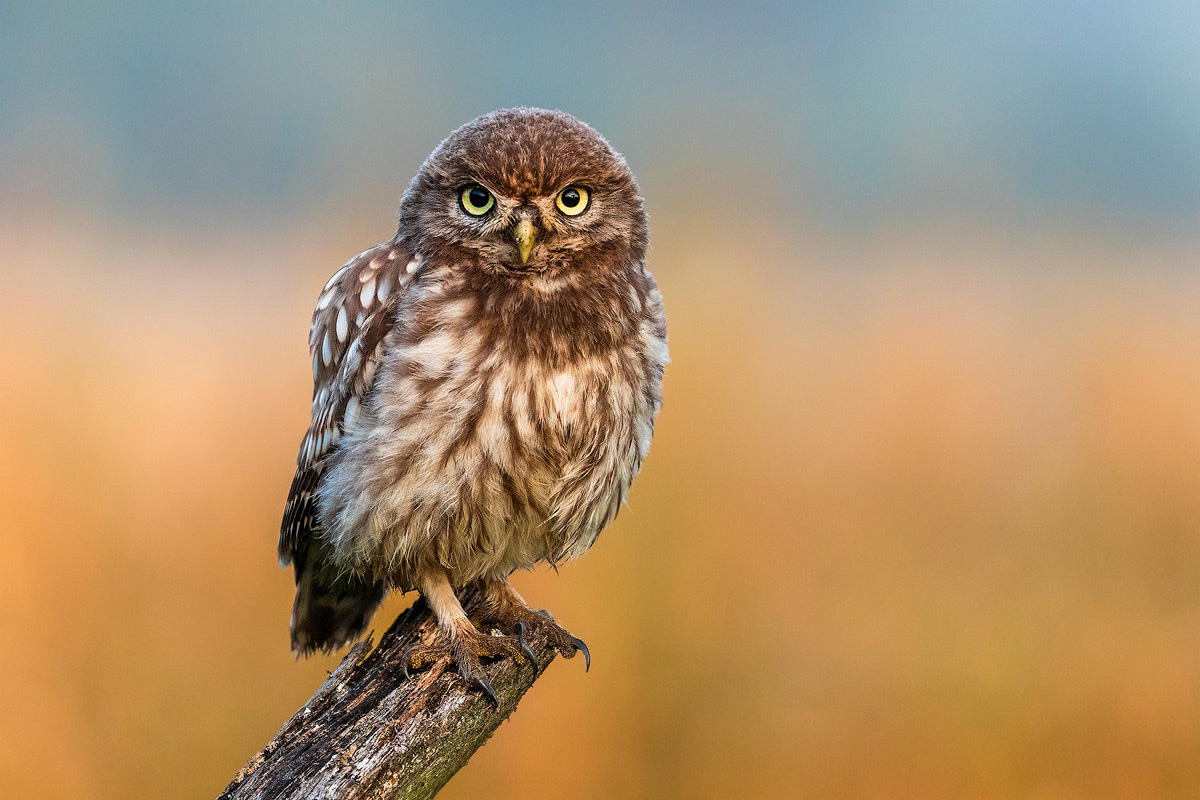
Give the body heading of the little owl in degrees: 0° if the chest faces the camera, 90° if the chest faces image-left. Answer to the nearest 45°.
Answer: approximately 315°
